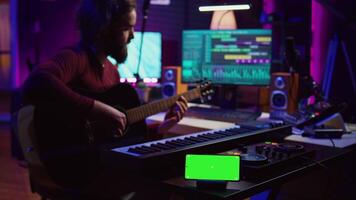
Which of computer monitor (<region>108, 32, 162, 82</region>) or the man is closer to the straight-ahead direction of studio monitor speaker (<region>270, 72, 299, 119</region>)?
the man

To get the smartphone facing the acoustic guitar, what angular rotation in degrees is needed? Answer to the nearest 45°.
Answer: approximately 135° to its right

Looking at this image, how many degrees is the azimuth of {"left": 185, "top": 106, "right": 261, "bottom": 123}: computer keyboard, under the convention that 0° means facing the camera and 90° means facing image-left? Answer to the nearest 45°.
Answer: approximately 0°

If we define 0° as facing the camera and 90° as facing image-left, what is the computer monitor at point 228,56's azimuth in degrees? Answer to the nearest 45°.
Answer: approximately 0°

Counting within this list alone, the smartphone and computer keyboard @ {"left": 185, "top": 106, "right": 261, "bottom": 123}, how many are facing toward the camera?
2

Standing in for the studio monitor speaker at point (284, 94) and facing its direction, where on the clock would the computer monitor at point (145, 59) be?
The computer monitor is roughly at 2 o'clock from the studio monitor speaker.

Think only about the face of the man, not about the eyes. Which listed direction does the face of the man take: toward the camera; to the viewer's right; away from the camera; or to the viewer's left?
to the viewer's right

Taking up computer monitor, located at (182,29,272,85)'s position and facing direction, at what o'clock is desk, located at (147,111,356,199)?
The desk is roughly at 12 o'clock from the computer monitor.
